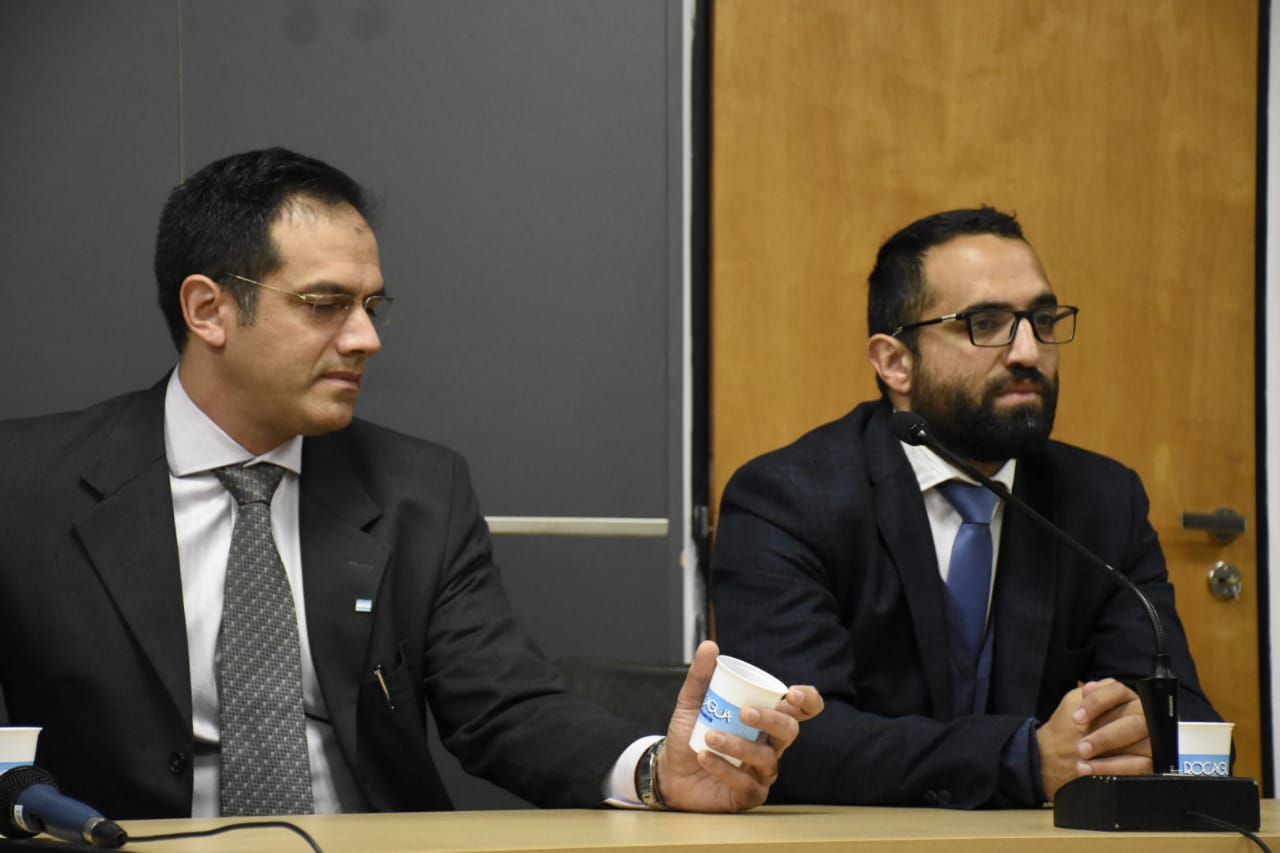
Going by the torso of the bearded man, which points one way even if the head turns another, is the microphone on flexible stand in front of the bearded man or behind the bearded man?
in front

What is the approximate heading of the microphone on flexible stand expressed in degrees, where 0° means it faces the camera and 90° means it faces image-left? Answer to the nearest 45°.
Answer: approximately 90°

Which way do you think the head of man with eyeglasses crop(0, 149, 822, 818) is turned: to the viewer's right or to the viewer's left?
to the viewer's right

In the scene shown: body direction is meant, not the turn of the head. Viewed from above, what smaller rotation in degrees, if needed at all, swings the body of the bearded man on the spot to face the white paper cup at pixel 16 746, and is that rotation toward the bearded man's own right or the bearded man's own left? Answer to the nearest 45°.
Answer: approximately 90° to the bearded man's own right

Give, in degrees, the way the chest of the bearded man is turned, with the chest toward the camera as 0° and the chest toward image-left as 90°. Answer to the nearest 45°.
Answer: approximately 315°

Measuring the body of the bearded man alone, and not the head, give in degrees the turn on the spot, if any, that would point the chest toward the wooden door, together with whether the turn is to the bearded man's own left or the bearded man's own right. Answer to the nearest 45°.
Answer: approximately 135° to the bearded man's own left

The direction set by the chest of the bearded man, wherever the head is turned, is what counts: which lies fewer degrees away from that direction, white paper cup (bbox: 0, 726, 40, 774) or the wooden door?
the white paper cup

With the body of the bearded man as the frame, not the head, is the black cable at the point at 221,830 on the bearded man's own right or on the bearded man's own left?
on the bearded man's own right

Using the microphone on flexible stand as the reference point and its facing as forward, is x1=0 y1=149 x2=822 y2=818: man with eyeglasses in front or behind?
in front
